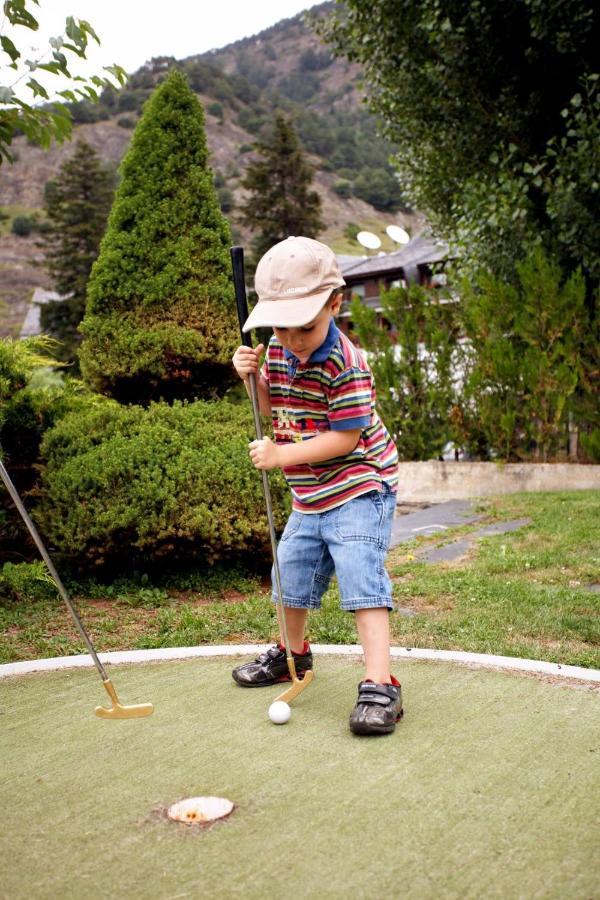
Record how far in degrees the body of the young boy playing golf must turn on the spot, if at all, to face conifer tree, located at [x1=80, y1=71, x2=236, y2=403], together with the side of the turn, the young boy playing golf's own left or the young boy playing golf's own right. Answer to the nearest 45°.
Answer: approximately 135° to the young boy playing golf's own right

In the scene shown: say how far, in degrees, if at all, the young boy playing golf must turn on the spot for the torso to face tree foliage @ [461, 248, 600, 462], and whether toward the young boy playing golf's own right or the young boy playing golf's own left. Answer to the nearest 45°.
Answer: approximately 135° to the young boy playing golf's own right

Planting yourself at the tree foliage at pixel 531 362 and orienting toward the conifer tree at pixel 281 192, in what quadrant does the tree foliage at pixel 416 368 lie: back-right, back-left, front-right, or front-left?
front-left

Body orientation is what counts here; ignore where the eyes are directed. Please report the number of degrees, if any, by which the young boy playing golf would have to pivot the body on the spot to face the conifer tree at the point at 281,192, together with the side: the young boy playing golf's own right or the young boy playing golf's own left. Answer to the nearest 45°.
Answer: approximately 135° to the young boy playing golf's own right

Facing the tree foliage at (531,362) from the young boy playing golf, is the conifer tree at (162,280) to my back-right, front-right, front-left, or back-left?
front-left

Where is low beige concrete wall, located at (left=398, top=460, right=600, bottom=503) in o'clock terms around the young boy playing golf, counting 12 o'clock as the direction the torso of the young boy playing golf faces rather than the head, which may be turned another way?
The low beige concrete wall is roughly at 5 o'clock from the young boy playing golf.

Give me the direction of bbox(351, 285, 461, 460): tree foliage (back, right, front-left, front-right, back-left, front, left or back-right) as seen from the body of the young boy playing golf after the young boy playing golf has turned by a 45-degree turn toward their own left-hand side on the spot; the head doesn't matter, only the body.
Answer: back

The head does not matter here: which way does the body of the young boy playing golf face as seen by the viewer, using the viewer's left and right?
facing the viewer and to the left of the viewer

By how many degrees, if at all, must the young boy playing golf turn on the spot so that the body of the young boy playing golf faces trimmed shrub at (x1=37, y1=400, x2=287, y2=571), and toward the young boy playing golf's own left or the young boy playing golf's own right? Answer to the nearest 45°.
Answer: approximately 90° to the young boy playing golf's own right

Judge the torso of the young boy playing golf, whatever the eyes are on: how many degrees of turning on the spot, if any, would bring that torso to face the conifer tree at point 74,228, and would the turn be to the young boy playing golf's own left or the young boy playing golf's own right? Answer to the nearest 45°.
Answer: approximately 135° to the young boy playing golf's own right

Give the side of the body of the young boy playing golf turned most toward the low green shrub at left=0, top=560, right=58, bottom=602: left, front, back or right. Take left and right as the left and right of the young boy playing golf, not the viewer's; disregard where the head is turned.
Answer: right

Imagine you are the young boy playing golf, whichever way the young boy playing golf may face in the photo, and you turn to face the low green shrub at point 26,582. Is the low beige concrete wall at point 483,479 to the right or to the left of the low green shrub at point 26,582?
right
